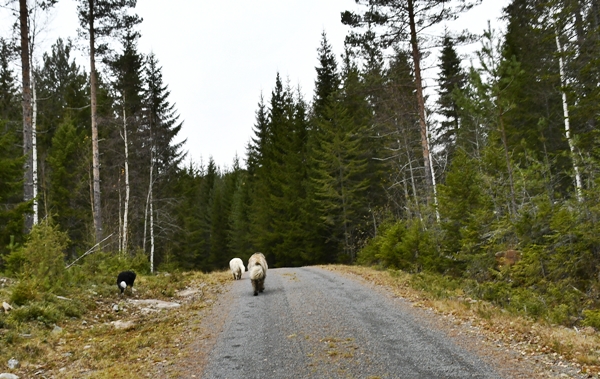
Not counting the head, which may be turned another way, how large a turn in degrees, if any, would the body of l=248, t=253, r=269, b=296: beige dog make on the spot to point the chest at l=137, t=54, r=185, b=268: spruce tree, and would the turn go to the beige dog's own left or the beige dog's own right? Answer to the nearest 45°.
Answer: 0° — it already faces it

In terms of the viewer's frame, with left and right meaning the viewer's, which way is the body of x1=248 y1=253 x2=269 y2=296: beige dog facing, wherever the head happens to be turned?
facing away from the viewer

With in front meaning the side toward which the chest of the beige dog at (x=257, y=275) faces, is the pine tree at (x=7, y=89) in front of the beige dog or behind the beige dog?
in front

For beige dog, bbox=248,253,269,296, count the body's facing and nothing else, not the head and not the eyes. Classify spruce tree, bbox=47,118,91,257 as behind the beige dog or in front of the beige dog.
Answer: in front

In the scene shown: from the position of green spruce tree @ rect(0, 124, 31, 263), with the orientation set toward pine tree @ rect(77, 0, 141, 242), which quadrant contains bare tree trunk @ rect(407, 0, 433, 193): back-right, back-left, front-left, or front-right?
front-right

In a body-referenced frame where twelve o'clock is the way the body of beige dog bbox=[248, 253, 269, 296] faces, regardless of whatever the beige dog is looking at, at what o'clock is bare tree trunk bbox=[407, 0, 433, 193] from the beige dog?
The bare tree trunk is roughly at 2 o'clock from the beige dog.

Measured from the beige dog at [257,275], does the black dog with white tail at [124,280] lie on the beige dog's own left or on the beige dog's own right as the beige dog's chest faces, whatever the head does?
on the beige dog's own left

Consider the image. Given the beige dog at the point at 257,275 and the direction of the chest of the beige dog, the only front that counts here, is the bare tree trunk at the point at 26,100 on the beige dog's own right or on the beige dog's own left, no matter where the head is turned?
on the beige dog's own left

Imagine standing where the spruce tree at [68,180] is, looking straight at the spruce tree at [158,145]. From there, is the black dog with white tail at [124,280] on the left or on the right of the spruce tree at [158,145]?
right

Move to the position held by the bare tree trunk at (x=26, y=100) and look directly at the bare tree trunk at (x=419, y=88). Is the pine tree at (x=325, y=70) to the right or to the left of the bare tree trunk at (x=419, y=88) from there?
left

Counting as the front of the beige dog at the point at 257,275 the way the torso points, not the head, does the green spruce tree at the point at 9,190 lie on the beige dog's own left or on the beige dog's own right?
on the beige dog's own left
